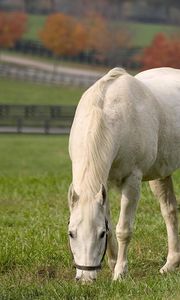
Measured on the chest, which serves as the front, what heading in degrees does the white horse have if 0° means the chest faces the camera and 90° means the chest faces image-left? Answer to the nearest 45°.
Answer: approximately 45°

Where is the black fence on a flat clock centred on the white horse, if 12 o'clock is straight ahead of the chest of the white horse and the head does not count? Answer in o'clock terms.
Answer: The black fence is roughly at 4 o'clock from the white horse.
